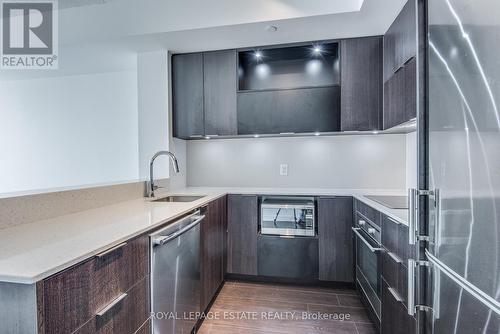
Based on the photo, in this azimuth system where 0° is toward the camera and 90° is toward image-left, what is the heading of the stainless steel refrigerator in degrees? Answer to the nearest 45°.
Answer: approximately 45°

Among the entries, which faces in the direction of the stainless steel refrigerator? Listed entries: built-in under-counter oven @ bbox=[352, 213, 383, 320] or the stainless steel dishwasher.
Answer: the stainless steel dishwasher

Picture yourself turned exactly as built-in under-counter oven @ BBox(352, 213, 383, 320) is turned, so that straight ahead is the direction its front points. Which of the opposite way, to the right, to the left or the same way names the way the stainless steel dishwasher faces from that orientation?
the opposite way

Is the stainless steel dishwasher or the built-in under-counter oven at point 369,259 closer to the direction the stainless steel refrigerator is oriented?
the stainless steel dishwasher

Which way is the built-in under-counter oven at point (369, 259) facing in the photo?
to the viewer's left

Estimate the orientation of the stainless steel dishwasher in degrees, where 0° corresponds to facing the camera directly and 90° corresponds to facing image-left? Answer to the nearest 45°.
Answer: approximately 315°

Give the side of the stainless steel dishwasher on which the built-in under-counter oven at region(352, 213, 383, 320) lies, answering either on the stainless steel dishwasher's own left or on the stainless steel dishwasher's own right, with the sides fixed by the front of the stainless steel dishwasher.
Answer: on the stainless steel dishwasher's own left

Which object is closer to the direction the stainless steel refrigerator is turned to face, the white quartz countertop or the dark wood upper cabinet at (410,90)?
the white quartz countertop

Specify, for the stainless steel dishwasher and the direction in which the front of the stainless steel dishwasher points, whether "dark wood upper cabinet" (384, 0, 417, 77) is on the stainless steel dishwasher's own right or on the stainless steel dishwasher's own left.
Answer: on the stainless steel dishwasher's own left

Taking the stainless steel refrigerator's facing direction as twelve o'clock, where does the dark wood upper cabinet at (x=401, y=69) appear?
The dark wood upper cabinet is roughly at 4 o'clock from the stainless steel refrigerator.
